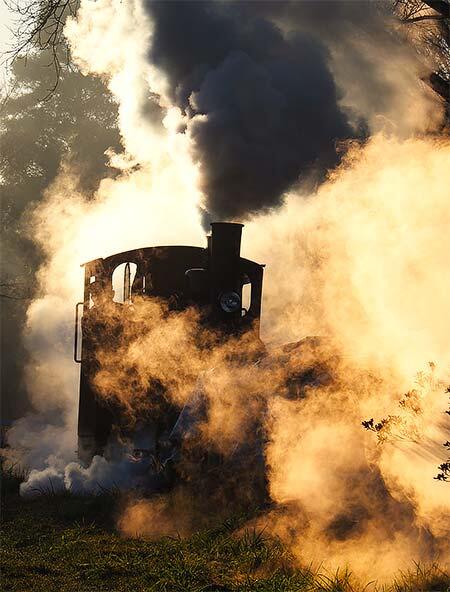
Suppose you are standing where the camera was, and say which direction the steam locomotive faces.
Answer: facing the viewer and to the right of the viewer

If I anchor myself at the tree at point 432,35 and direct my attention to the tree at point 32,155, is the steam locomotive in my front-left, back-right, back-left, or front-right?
front-left

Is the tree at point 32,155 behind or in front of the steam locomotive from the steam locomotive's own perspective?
behind
